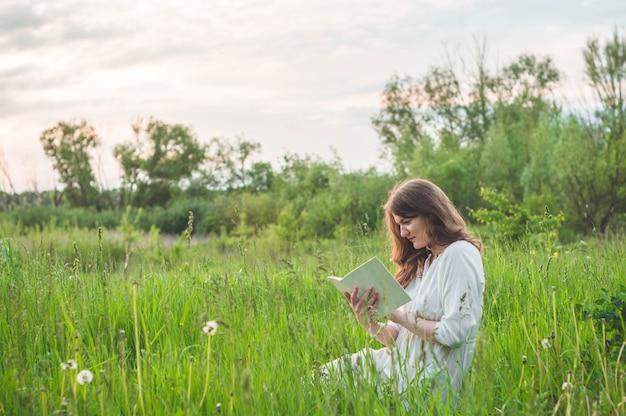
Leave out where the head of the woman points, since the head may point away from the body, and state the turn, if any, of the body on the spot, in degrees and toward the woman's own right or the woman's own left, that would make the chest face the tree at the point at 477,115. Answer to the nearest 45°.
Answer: approximately 90° to the woman's own right

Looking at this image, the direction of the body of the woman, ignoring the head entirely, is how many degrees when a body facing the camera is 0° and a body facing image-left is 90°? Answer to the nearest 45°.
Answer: approximately 90°

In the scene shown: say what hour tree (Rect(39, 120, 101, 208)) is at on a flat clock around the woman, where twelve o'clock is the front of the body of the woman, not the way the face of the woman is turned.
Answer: The tree is roughly at 2 o'clock from the woman.

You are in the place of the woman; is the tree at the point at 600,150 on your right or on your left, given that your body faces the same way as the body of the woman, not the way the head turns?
on your right

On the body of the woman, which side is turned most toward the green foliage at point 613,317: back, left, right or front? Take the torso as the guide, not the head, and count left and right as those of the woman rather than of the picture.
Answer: back

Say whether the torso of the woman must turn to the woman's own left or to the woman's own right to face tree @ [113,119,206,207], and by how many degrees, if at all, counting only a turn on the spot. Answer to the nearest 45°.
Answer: approximately 90° to the woman's own right
